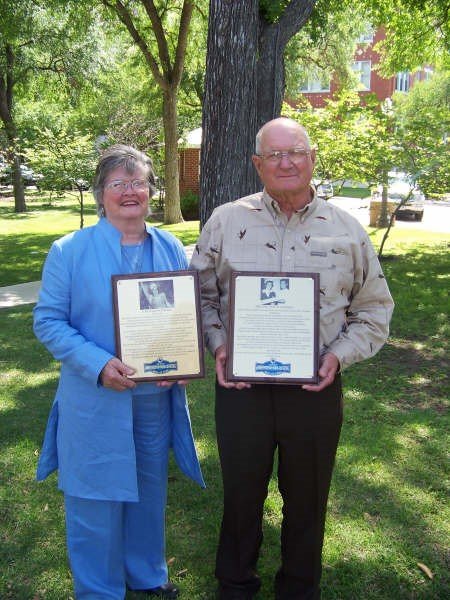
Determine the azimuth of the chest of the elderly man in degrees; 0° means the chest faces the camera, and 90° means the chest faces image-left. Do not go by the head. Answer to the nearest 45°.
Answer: approximately 0°

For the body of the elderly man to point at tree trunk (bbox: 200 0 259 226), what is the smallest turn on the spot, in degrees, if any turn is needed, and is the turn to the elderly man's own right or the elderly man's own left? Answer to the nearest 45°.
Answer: approximately 180°

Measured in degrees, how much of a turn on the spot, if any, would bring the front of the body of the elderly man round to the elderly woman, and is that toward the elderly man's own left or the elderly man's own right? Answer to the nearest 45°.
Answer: approximately 90° to the elderly man's own right

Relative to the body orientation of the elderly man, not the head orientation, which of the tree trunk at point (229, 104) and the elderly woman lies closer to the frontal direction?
the elderly woman
